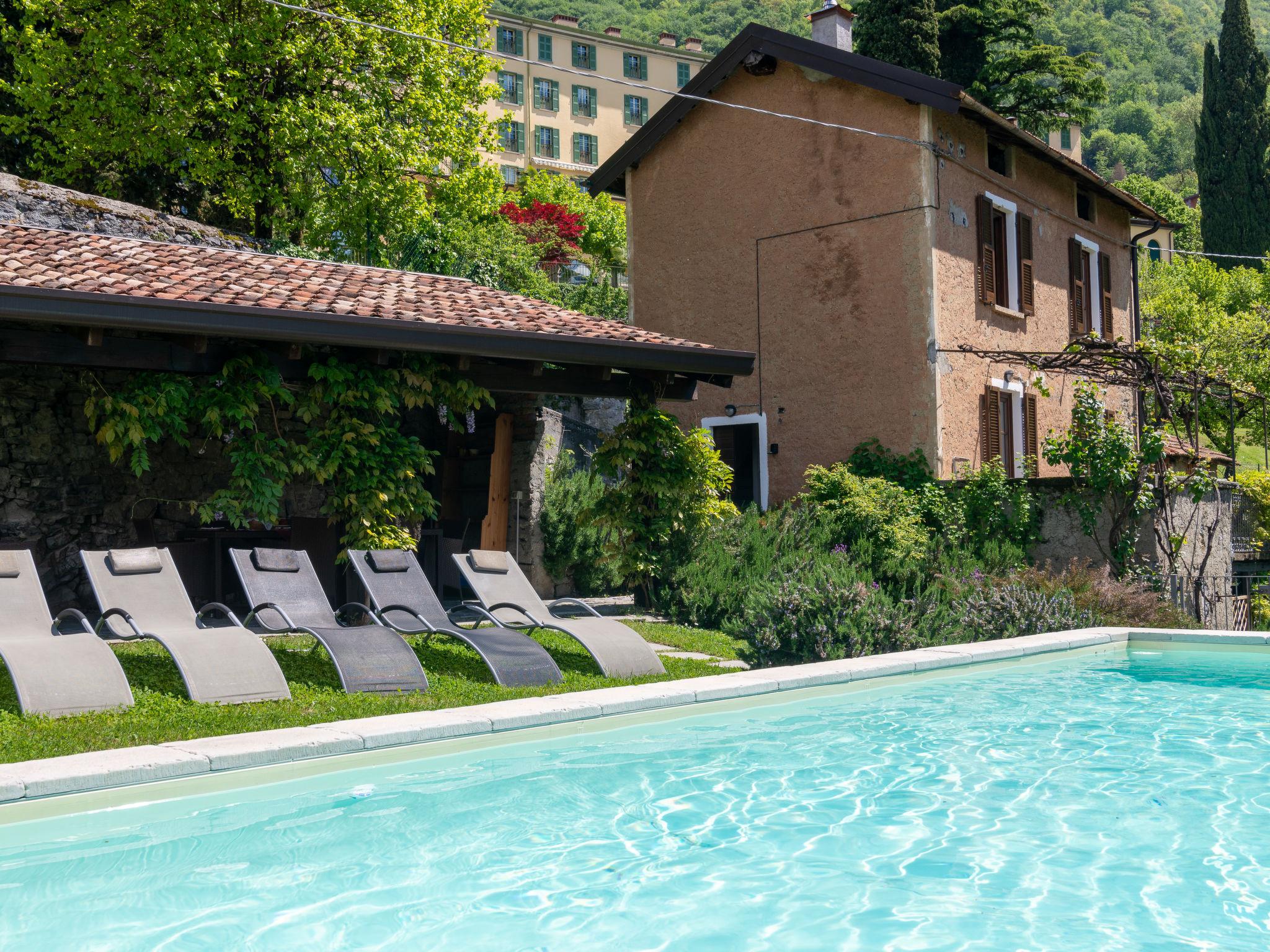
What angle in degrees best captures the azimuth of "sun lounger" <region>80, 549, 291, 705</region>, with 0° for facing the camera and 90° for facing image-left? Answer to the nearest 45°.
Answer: approximately 315°

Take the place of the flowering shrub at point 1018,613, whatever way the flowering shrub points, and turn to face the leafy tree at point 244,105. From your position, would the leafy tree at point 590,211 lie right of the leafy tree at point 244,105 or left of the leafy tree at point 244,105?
right

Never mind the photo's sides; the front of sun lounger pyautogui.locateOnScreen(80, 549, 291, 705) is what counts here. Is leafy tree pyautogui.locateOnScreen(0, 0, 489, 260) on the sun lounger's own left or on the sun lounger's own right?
on the sun lounger's own left

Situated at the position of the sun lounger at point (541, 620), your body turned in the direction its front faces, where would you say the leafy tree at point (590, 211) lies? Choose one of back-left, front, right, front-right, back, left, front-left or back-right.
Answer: back-left

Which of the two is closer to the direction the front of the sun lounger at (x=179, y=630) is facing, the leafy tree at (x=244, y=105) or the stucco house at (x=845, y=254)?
the stucco house

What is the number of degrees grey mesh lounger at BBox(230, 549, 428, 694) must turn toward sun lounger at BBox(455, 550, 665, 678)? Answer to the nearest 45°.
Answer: approximately 45° to its left

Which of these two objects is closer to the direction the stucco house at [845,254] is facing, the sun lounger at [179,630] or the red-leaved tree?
the sun lounger

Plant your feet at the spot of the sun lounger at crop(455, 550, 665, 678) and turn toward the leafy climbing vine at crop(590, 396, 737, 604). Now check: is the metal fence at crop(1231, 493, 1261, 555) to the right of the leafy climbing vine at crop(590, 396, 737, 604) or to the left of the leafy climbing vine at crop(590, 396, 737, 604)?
right
